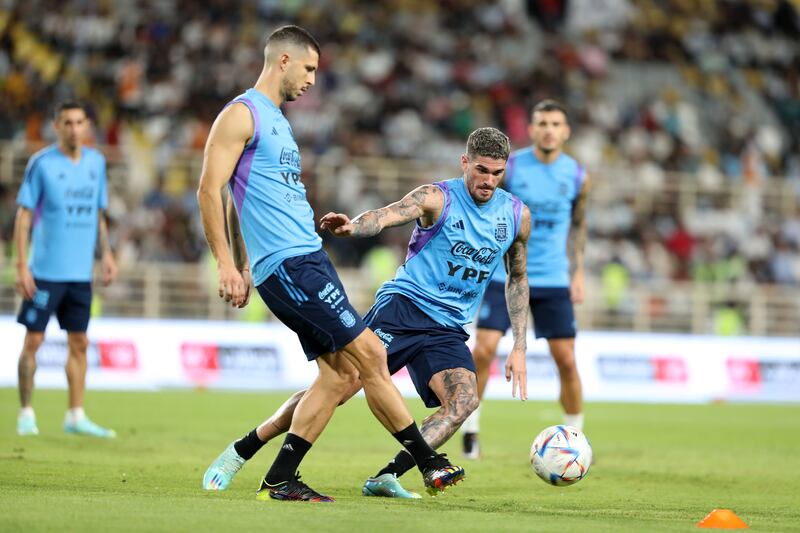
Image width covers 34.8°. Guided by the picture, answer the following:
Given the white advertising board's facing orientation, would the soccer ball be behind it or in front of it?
in front

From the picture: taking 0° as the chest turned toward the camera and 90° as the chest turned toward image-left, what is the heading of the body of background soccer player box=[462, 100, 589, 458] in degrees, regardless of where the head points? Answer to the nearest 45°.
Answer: approximately 0°

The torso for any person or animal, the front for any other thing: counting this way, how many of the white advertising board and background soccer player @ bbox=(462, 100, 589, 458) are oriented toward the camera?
2

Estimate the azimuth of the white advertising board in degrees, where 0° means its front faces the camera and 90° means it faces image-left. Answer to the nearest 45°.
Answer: approximately 0°

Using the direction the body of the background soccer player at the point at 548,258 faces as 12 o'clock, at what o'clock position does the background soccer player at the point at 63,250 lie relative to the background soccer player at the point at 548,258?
the background soccer player at the point at 63,250 is roughly at 3 o'clock from the background soccer player at the point at 548,258.

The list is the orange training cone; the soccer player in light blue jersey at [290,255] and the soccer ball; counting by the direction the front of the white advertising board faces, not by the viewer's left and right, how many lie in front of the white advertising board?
3

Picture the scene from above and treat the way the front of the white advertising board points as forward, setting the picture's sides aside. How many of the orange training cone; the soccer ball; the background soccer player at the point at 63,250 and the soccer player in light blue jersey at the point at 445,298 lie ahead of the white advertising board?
4

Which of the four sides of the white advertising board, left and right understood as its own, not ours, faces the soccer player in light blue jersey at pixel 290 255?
front

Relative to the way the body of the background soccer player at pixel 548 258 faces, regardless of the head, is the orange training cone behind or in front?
in front

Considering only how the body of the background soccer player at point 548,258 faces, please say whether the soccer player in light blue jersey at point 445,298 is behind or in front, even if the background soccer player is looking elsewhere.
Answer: in front

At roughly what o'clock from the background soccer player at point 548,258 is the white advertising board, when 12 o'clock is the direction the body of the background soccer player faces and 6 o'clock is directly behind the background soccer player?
The white advertising board is roughly at 5 o'clock from the background soccer player.
